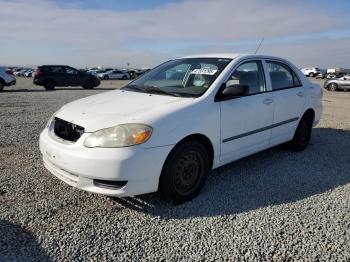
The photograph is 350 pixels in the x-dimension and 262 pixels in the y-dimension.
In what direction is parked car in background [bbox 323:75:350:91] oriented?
to the viewer's left

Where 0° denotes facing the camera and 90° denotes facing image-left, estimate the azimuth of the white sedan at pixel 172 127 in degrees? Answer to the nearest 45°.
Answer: approximately 45°

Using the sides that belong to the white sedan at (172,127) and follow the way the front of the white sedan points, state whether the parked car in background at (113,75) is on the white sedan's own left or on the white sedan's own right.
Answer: on the white sedan's own right

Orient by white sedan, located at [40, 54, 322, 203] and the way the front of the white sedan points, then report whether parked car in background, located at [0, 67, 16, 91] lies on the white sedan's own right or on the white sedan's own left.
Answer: on the white sedan's own right
